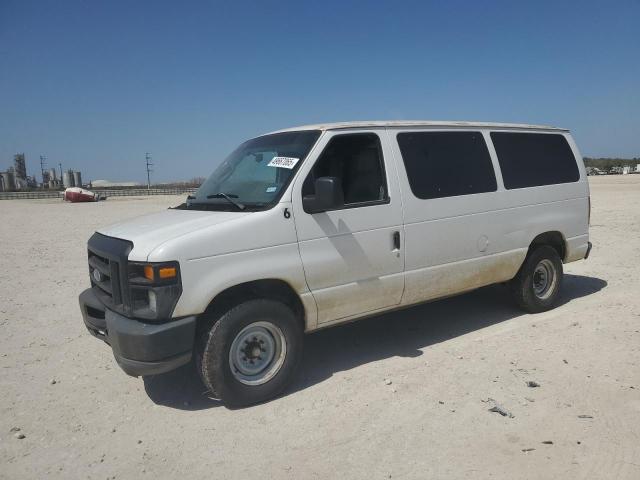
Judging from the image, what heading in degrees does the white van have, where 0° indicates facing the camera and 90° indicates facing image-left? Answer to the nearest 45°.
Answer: approximately 45°
